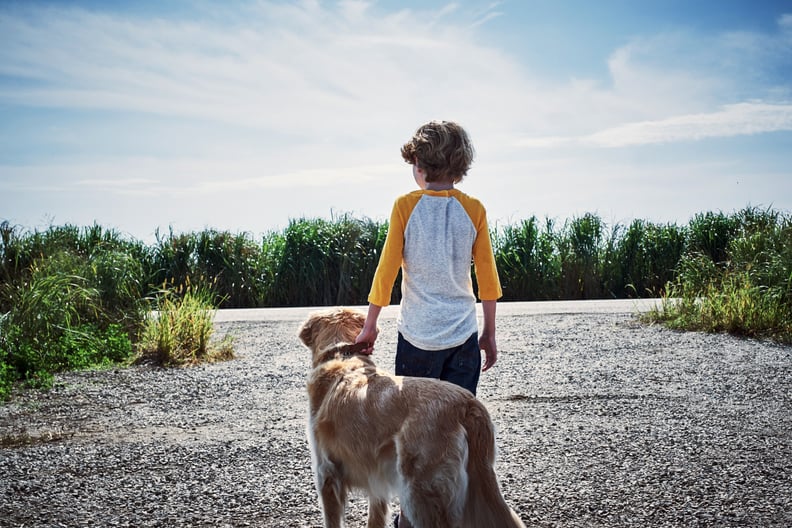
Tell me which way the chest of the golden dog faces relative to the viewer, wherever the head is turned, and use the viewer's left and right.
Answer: facing away from the viewer and to the left of the viewer

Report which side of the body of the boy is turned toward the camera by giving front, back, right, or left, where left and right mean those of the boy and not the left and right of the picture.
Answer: back

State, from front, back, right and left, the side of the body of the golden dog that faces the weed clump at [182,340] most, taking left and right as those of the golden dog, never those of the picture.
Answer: front

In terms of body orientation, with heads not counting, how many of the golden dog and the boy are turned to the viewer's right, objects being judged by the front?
0

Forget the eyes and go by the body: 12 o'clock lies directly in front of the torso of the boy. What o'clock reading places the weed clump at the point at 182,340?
The weed clump is roughly at 11 o'clock from the boy.
